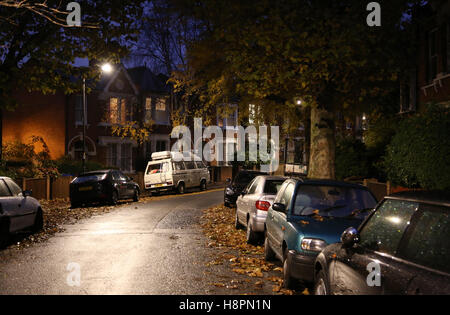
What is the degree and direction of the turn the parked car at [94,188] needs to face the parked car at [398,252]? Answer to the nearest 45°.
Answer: approximately 135° to its right

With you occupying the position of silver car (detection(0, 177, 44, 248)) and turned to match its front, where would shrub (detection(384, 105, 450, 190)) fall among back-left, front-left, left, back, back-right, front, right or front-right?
front-right

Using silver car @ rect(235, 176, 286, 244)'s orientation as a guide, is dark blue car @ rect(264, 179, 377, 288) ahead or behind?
behind

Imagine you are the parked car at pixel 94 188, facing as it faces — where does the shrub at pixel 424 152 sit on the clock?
The shrub is roughly at 3 o'clock from the parked car.

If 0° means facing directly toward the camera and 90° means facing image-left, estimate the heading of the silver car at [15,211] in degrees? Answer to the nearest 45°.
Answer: approximately 225°

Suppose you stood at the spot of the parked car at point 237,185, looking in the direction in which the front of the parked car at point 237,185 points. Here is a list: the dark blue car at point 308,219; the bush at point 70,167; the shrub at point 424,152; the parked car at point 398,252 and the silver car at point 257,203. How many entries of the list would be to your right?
1

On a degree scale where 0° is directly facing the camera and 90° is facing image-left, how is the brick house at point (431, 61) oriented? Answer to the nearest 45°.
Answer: approximately 45°

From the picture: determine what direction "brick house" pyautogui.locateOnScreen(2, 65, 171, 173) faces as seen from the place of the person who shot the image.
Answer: facing the viewer and to the right of the viewer

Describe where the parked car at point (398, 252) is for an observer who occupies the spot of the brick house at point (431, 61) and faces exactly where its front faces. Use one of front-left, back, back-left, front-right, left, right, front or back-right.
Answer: front-left

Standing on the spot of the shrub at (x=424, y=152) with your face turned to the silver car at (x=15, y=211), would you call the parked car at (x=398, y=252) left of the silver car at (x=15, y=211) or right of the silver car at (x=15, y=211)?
left

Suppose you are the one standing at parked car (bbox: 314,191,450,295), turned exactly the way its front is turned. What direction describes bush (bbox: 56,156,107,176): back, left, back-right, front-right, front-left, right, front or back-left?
front

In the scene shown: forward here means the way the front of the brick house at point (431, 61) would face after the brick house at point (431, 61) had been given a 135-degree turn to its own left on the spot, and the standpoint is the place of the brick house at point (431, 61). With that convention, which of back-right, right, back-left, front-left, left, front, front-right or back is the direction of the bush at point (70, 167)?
back

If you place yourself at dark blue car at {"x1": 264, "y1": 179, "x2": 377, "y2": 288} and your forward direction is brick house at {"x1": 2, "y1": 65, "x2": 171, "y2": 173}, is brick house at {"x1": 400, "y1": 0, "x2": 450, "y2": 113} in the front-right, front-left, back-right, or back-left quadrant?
front-right

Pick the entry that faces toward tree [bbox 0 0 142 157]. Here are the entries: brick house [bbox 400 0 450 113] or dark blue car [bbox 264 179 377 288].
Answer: the brick house

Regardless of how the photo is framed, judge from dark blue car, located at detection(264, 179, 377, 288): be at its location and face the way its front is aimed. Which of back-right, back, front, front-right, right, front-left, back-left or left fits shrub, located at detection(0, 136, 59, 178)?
back
